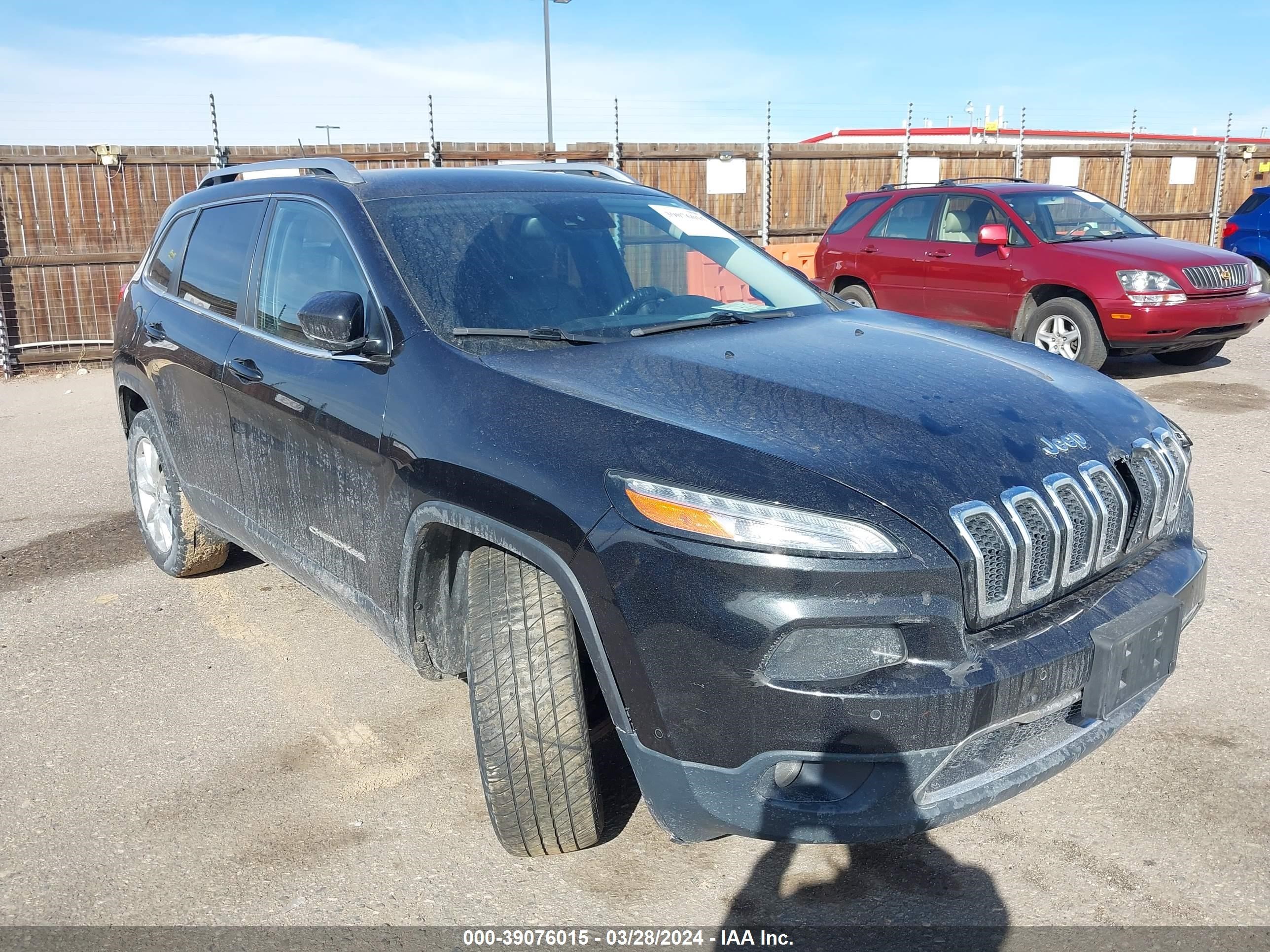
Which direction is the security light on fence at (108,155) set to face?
toward the camera

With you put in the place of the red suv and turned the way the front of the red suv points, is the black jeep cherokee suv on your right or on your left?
on your right

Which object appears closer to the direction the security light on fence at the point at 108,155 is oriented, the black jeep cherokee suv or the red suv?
the black jeep cherokee suv

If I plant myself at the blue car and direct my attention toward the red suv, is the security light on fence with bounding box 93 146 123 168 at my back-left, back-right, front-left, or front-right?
front-right

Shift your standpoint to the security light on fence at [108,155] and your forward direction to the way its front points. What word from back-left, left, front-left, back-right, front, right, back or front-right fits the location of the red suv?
front-left

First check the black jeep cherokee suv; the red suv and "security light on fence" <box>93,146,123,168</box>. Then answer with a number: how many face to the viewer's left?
0

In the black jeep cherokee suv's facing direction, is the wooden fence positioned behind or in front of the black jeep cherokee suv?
behind

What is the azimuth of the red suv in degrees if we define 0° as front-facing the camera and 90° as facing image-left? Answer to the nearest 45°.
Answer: approximately 315°

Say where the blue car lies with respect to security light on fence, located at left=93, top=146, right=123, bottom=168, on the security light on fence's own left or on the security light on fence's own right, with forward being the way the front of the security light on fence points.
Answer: on the security light on fence's own left

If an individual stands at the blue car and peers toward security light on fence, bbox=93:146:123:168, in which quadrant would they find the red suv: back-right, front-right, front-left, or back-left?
front-left

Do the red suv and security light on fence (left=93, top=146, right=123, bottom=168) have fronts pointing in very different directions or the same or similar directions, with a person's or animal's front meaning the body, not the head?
same or similar directions

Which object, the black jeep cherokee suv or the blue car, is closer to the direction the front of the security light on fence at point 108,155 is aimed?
the black jeep cherokee suv

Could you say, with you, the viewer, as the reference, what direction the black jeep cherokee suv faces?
facing the viewer and to the right of the viewer

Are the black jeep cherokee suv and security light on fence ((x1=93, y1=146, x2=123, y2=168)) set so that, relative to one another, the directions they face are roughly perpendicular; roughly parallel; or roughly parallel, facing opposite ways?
roughly parallel
